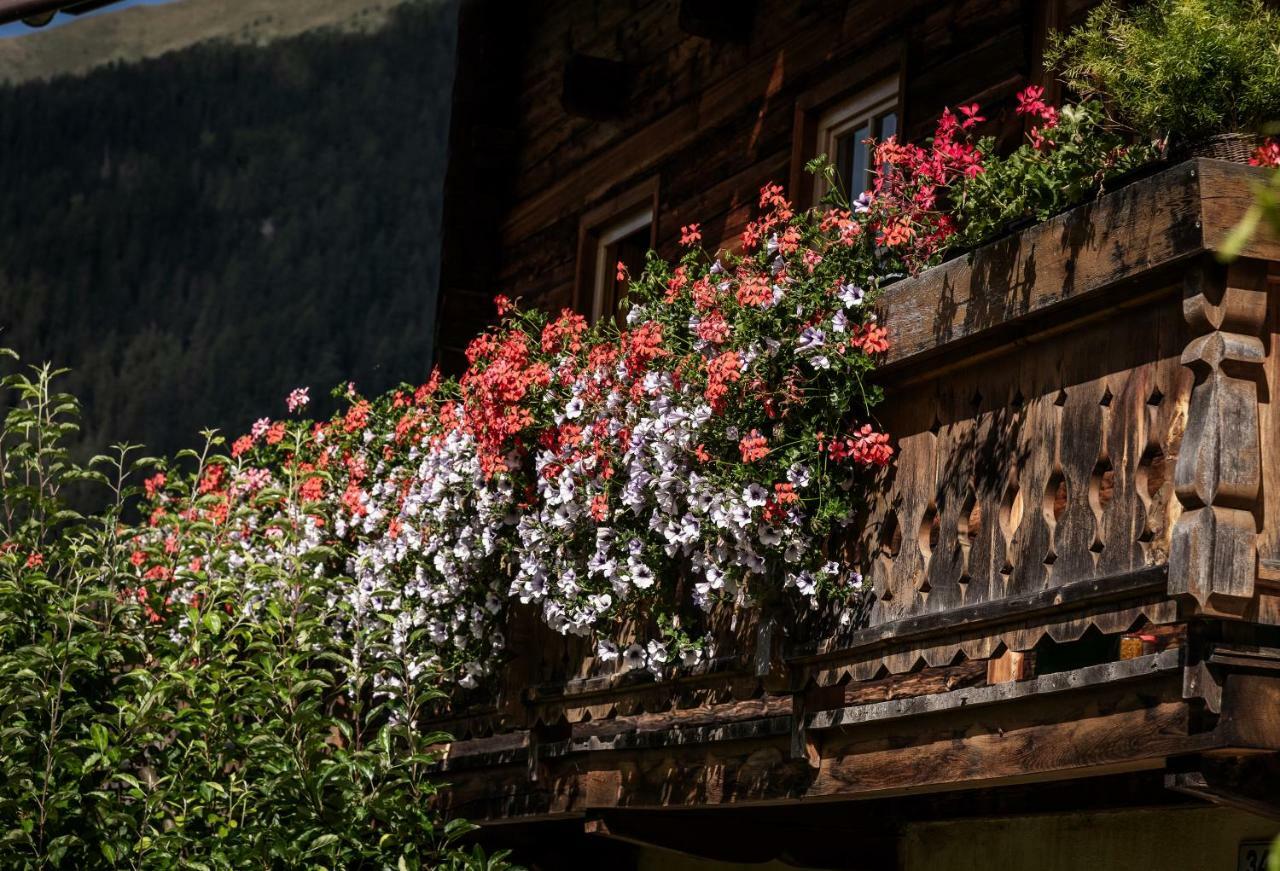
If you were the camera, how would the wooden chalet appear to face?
facing the viewer and to the left of the viewer
